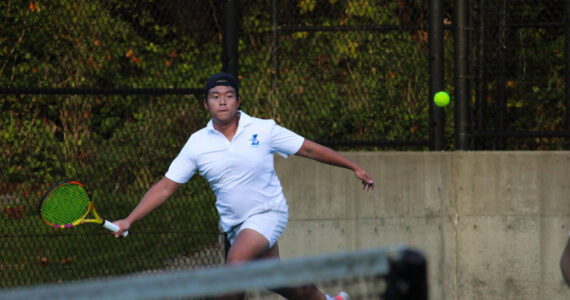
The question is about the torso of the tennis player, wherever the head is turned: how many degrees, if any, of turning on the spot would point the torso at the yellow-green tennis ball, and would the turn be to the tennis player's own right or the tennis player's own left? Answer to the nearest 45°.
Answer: approximately 135° to the tennis player's own left

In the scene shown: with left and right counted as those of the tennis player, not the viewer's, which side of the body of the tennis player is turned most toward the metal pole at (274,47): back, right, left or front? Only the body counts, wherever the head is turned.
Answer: back

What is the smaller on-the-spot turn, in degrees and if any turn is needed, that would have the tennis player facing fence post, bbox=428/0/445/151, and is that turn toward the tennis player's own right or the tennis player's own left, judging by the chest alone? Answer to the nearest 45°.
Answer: approximately 135° to the tennis player's own left

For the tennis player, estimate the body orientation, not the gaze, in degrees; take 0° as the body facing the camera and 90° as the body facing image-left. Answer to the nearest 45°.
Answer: approximately 0°

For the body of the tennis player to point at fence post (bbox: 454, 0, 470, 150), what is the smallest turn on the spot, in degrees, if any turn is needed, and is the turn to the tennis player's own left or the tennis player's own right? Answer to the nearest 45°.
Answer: approximately 135° to the tennis player's own left

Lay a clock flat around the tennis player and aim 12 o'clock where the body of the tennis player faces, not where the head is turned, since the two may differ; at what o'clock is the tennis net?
The tennis net is roughly at 12 o'clock from the tennis player.

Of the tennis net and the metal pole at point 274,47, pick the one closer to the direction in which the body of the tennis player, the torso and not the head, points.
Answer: the tennis net
